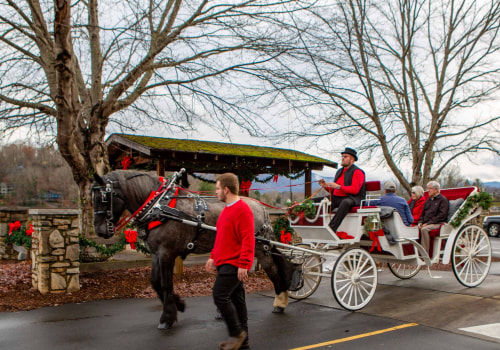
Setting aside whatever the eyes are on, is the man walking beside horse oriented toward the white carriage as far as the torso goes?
no

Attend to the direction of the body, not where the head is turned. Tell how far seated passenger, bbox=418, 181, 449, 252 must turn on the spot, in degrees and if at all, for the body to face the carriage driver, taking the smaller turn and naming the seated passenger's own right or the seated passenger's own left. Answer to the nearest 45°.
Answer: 0° — they already face them

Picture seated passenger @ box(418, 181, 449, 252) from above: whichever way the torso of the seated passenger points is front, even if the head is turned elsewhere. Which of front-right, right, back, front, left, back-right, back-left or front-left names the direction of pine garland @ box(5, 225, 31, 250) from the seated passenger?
front-right

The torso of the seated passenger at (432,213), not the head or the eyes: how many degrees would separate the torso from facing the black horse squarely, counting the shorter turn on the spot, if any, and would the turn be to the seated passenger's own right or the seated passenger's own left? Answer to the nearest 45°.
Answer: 0° — they already face it

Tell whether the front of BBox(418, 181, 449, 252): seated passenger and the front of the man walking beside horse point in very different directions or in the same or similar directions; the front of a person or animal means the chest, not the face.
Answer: same or similar directions

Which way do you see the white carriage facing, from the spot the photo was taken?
facing the viewer and to the left of the viewer

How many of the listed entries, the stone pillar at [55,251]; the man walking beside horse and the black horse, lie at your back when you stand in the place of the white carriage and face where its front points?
0

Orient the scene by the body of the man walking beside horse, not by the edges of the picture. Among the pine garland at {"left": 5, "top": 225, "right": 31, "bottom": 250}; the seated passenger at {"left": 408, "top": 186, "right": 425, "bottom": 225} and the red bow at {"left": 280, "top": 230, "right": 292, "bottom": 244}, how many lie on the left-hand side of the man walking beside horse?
0

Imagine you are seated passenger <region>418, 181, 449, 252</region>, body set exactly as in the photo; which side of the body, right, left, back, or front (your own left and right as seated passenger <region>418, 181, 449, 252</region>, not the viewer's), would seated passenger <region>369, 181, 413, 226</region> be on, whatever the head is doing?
front

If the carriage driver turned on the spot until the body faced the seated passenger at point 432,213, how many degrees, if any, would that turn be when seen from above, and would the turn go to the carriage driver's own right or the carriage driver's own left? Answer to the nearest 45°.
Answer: approximately 180°

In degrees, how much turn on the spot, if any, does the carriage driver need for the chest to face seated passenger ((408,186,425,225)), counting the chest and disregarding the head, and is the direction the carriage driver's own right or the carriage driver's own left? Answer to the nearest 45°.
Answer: approximately 180°

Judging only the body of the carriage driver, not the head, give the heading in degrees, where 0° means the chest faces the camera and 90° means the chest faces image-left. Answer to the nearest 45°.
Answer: approximately 45°

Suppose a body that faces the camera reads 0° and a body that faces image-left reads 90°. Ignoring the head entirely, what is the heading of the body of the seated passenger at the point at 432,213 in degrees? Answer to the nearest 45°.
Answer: approximately 45°

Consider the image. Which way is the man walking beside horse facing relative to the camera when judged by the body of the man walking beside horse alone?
to the viewer's left
